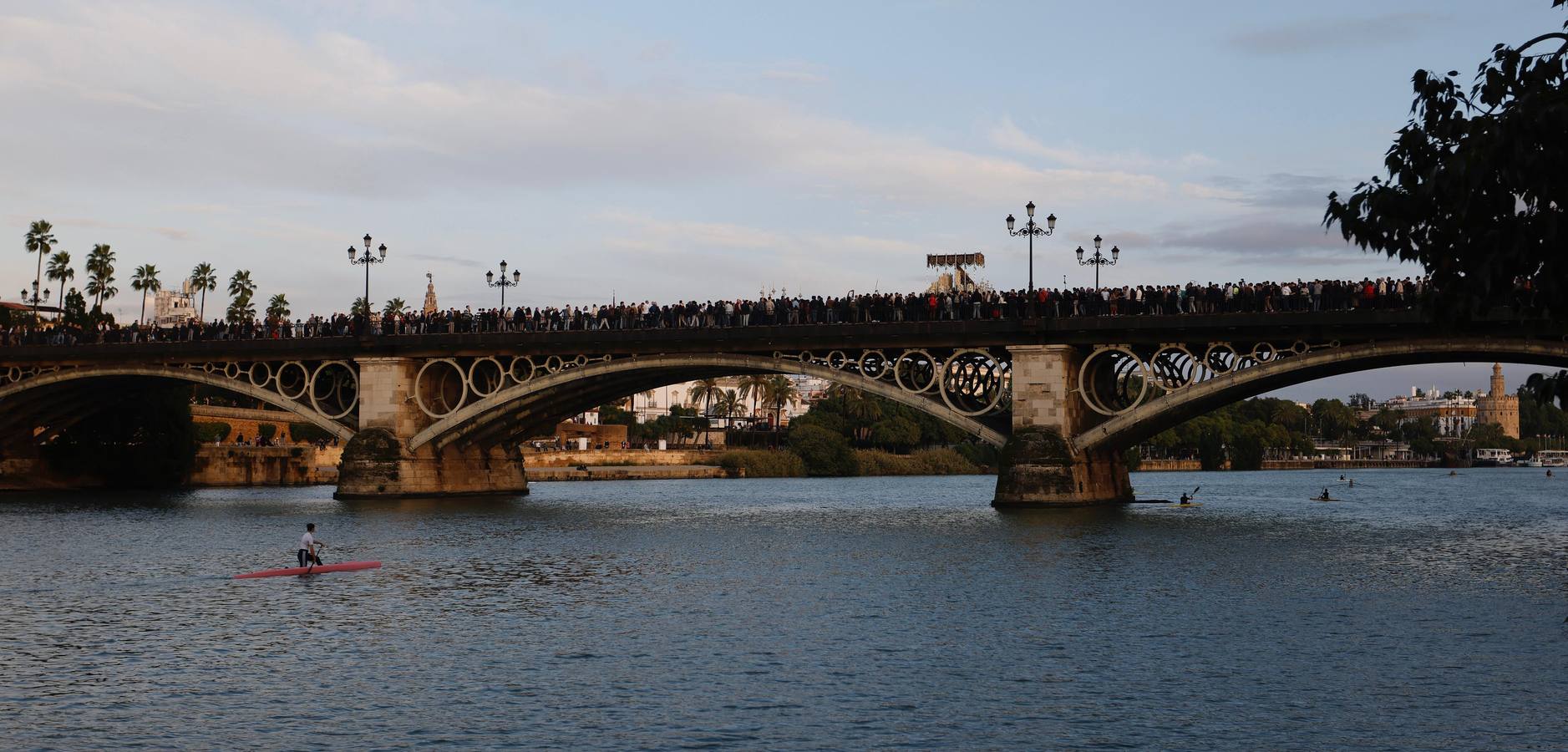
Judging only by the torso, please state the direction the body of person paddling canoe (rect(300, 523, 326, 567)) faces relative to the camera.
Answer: to the viewer's right

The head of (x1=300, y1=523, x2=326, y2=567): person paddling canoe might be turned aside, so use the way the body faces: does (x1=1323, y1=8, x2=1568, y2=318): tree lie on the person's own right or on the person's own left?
on the person's own right
